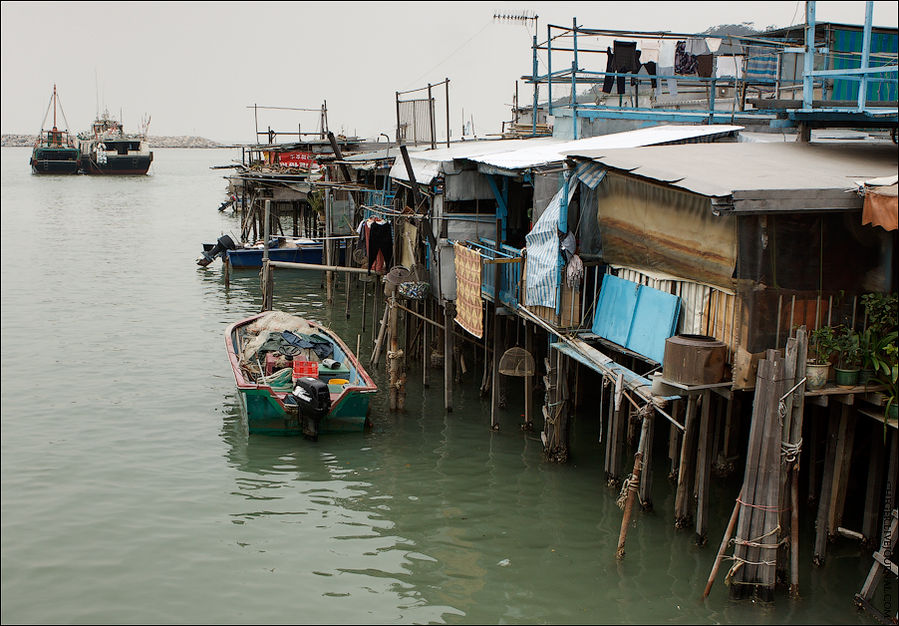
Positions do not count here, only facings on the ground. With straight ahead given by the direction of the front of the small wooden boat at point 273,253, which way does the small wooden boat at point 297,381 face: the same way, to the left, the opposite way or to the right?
to the left

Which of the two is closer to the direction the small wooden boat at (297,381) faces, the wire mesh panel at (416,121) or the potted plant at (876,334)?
the wire mesh panel

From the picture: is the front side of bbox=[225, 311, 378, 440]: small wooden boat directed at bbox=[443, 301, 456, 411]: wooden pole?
no

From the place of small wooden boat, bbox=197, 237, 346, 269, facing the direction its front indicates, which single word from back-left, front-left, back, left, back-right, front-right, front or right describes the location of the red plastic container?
right

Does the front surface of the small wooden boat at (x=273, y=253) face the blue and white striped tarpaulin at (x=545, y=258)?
no

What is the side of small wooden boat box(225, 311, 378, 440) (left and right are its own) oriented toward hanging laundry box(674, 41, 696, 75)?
right

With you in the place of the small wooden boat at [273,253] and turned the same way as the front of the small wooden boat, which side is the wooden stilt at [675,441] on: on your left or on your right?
on your right

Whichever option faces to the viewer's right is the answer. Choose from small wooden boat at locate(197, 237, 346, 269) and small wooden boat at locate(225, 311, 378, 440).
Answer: small wooden boat at locate(197, 237, 346, 269)

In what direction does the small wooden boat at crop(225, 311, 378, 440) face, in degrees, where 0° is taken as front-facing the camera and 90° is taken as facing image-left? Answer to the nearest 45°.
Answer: approximately 180°

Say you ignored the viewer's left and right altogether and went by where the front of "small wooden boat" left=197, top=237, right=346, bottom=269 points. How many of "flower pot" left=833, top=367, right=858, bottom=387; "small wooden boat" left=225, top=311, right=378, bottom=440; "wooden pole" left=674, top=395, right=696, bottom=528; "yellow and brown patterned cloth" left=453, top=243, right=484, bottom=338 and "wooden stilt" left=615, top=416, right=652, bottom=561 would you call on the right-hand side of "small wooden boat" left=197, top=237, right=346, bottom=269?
5

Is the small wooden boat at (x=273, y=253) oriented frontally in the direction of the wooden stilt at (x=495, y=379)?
no

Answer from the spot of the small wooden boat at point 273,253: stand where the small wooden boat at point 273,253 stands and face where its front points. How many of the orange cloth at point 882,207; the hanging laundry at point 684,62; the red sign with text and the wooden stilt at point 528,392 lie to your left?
1

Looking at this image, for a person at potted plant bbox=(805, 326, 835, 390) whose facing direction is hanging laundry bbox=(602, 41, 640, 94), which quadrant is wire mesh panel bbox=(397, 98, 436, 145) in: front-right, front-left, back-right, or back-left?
front-left

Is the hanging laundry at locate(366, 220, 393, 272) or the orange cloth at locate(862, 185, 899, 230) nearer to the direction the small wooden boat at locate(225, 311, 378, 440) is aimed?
the hanging laundry

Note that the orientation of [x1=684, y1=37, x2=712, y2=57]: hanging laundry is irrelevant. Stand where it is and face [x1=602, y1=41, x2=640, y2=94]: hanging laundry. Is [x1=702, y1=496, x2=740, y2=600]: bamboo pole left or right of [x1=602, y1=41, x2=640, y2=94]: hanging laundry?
left

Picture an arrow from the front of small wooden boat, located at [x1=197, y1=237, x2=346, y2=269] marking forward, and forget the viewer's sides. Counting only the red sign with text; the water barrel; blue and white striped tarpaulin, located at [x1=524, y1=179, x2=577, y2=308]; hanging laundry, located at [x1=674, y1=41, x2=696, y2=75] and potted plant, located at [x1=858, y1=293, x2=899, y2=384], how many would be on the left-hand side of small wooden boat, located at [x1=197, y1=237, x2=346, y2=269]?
1

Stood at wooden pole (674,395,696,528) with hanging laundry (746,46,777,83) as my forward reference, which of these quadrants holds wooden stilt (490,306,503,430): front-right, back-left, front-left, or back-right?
front-left

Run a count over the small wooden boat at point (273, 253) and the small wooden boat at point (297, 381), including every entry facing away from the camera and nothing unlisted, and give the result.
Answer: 1

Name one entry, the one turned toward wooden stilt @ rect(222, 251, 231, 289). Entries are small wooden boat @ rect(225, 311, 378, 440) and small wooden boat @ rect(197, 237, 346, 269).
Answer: small wooden boat @ rect(225, 311, 378, 440)

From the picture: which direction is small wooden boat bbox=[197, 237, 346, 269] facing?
to the viewer's right
